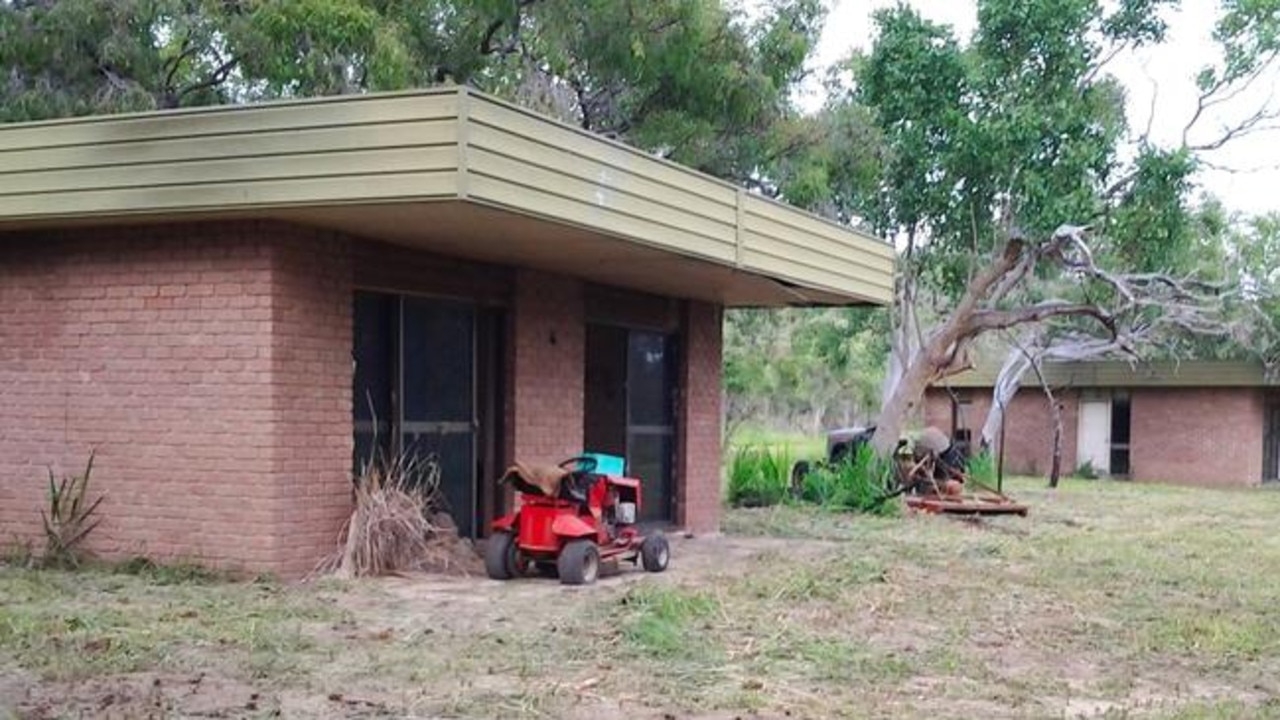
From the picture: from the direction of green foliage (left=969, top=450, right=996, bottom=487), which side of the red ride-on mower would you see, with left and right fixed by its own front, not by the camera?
front

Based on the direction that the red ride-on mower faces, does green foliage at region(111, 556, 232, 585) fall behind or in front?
behind

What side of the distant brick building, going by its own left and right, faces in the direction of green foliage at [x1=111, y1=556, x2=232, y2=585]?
front

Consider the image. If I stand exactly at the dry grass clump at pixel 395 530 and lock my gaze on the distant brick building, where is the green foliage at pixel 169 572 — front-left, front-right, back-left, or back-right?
back-left

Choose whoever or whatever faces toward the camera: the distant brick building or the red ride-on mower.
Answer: the distant brick building

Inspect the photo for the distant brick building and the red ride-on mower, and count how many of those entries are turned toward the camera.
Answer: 1

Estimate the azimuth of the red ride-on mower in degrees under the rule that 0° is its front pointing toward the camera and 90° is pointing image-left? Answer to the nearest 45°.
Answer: approximately 225°

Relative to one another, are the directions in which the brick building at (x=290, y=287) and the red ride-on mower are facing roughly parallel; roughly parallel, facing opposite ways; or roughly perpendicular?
roughly perpendicular

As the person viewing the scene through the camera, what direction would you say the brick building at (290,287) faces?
facing the viewer and to the right of the viewer

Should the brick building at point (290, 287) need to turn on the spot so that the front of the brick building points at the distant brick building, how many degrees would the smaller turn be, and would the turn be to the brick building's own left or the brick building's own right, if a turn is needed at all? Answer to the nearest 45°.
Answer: approximately 90° to the brick building's own left

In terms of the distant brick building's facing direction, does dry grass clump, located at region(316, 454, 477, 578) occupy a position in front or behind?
in front

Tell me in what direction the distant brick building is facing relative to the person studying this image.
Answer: facing the viewer

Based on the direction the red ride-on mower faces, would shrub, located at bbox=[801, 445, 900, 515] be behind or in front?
in front

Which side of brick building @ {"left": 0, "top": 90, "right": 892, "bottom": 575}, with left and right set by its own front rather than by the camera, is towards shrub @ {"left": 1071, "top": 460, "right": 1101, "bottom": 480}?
left
